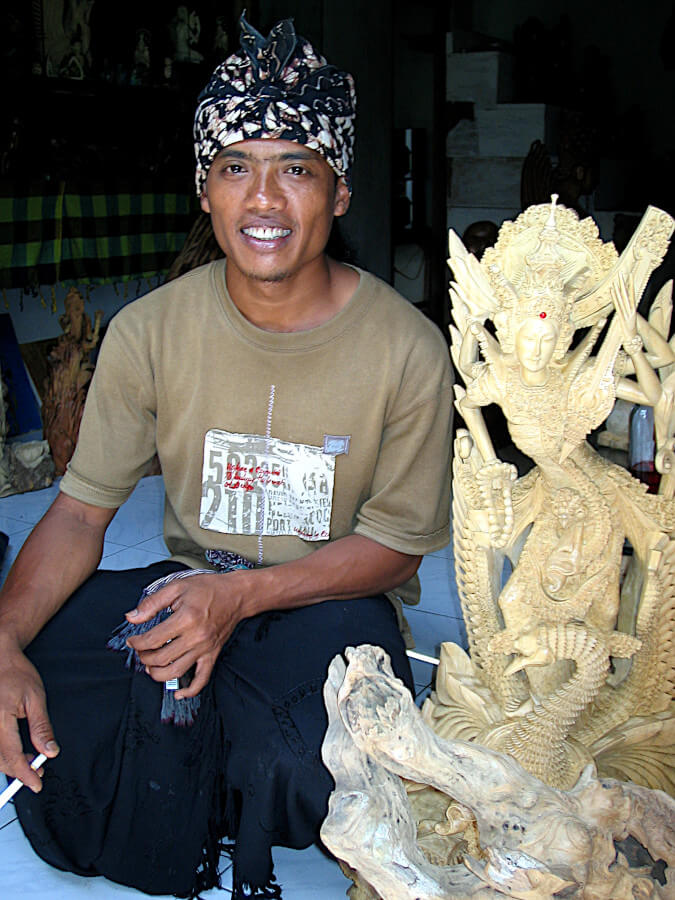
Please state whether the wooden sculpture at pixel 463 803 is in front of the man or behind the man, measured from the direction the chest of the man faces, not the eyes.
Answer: in front

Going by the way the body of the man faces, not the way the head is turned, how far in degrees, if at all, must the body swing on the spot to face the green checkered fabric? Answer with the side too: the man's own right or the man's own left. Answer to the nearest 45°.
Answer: approximately 180°

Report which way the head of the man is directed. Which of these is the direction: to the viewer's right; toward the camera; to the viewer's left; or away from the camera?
toward the camera

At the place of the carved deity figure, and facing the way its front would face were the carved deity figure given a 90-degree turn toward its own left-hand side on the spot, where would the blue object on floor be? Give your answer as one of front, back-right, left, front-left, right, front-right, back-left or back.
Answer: back-left

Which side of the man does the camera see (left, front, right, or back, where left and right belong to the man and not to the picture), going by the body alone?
front

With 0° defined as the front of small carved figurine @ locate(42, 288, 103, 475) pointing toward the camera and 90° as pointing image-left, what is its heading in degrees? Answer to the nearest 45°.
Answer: approximately 315°

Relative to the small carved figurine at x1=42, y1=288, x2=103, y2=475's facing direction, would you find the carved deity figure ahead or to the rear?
ahead
